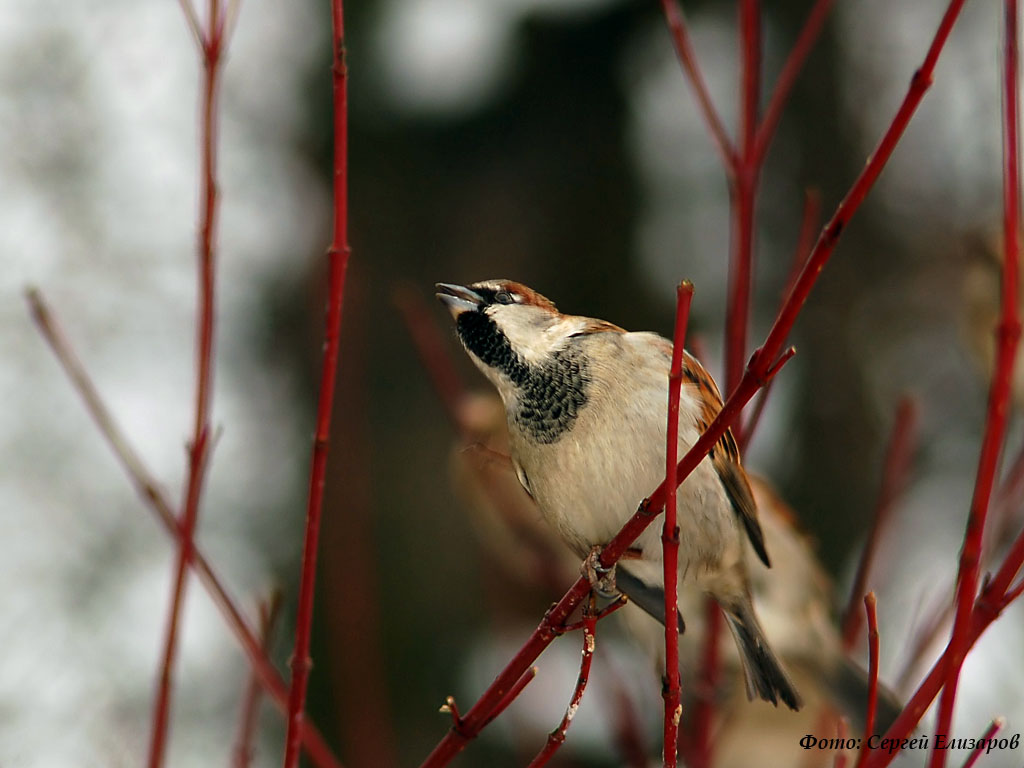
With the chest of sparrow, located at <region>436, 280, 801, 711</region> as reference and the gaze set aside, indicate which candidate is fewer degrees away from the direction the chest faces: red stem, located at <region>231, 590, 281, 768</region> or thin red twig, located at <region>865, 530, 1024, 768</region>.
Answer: the red stem

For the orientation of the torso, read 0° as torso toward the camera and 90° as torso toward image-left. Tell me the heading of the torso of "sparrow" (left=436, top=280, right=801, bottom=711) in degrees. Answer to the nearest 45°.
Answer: approximately 45°

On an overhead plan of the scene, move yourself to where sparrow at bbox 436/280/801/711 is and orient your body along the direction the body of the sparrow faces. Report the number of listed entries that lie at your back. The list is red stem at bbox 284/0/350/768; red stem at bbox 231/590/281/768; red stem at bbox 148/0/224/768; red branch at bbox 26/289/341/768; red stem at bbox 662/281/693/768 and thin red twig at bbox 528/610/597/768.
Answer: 0

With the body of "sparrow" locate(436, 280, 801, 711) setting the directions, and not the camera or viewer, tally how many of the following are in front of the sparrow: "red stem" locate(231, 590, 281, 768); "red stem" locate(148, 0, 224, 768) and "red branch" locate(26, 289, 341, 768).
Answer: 3

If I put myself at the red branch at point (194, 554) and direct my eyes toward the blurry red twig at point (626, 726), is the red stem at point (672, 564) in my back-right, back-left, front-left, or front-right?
front-right

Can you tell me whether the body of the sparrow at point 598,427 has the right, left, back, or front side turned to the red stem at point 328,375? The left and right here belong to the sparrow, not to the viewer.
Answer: front

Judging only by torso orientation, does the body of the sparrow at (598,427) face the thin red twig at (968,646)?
no

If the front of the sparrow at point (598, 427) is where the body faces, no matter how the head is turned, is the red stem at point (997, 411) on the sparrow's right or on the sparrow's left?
on the sparrow's left

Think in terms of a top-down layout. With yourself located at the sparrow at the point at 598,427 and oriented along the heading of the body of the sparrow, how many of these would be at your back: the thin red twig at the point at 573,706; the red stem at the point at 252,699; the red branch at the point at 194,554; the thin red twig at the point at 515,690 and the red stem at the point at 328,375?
0

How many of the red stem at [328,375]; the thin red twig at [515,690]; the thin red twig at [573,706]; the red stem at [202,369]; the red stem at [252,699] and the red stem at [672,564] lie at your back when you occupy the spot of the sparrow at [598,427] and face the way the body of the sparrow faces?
0

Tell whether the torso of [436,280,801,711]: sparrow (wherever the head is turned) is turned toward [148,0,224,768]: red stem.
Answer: yes
